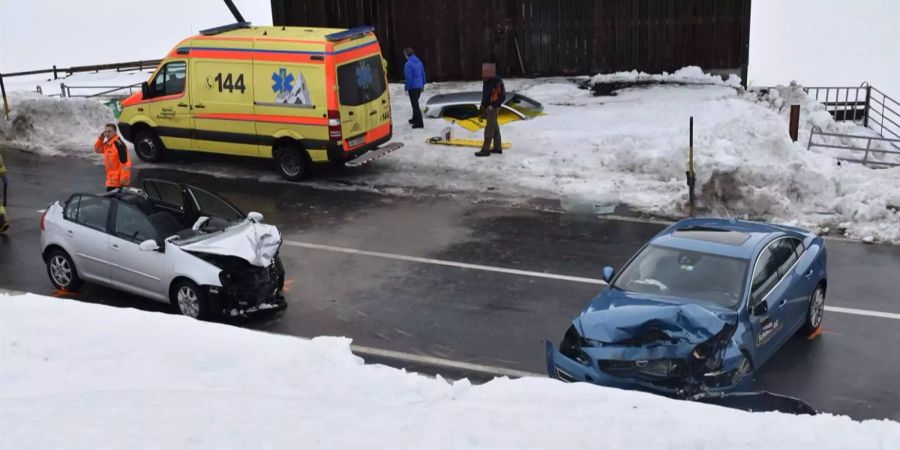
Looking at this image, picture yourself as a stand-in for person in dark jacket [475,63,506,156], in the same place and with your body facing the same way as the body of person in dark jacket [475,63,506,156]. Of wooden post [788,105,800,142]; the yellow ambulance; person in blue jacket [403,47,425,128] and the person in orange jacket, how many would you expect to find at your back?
1

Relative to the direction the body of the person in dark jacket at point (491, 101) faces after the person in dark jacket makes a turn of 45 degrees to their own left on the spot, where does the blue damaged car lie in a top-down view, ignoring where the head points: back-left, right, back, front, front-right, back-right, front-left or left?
front-left

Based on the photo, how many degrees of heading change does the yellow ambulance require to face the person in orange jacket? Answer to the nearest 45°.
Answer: approximately 90° to its left

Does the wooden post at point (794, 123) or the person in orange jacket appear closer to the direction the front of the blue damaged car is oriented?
the person in orange jacket

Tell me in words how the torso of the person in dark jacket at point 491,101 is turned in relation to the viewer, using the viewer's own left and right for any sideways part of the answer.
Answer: facing to the left of the viewer

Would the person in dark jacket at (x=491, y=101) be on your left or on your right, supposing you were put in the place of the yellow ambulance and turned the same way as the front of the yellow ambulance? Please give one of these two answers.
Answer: on your right

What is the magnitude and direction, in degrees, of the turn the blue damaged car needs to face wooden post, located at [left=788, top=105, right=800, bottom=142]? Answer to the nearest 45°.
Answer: approximately 135° to its right

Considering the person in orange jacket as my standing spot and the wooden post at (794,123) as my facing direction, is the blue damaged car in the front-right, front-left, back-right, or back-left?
front-right

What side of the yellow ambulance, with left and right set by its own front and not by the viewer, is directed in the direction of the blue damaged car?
back

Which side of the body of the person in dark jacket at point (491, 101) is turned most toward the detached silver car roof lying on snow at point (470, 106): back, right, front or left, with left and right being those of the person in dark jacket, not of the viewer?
right

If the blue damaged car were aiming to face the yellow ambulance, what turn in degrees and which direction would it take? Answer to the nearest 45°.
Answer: approximately 90° to its right

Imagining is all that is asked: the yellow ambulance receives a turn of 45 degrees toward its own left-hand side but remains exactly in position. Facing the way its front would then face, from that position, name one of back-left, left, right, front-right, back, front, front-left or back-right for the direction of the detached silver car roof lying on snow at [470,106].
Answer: back-right

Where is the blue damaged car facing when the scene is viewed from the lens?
facing the viewer and to the left of the viewer
